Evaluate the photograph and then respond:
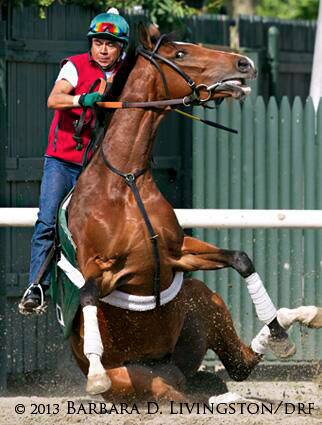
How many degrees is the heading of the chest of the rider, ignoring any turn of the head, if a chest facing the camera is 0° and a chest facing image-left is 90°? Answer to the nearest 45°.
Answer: approximately 315°

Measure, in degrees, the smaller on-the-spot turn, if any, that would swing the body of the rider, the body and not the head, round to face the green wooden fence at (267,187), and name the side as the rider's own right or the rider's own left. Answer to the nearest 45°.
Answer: approximately 90° to the rider's own left
